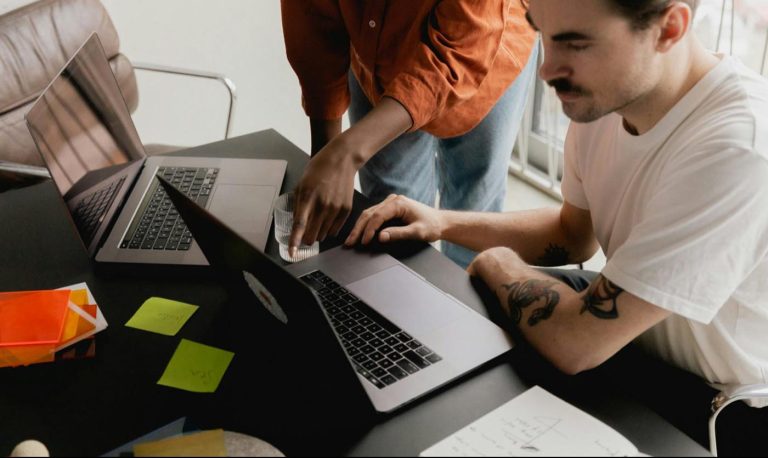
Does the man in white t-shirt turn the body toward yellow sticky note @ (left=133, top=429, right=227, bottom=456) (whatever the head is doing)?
yes

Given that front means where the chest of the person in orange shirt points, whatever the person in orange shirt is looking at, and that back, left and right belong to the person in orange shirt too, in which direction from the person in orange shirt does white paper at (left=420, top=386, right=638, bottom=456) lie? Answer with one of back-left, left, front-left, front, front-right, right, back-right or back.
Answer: front-left

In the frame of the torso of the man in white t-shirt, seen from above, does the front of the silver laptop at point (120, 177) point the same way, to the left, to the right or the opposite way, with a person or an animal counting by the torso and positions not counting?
the opposite way

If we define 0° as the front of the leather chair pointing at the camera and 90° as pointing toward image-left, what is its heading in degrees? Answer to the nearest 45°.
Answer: approximately 315°

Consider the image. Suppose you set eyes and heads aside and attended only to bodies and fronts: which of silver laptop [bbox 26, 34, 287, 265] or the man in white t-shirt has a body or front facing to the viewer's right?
the silver laptop

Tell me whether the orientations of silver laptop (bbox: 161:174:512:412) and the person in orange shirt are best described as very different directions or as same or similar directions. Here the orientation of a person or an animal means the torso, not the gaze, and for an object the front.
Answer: very different directions

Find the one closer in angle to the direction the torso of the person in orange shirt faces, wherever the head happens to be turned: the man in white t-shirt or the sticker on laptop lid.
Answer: the sticker on laptop lid

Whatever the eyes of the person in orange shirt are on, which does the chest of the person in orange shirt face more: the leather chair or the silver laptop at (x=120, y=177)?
the silver laptop

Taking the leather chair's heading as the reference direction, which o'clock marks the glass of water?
The glass of water is roughly at 1 o'clock from the leather chair.
